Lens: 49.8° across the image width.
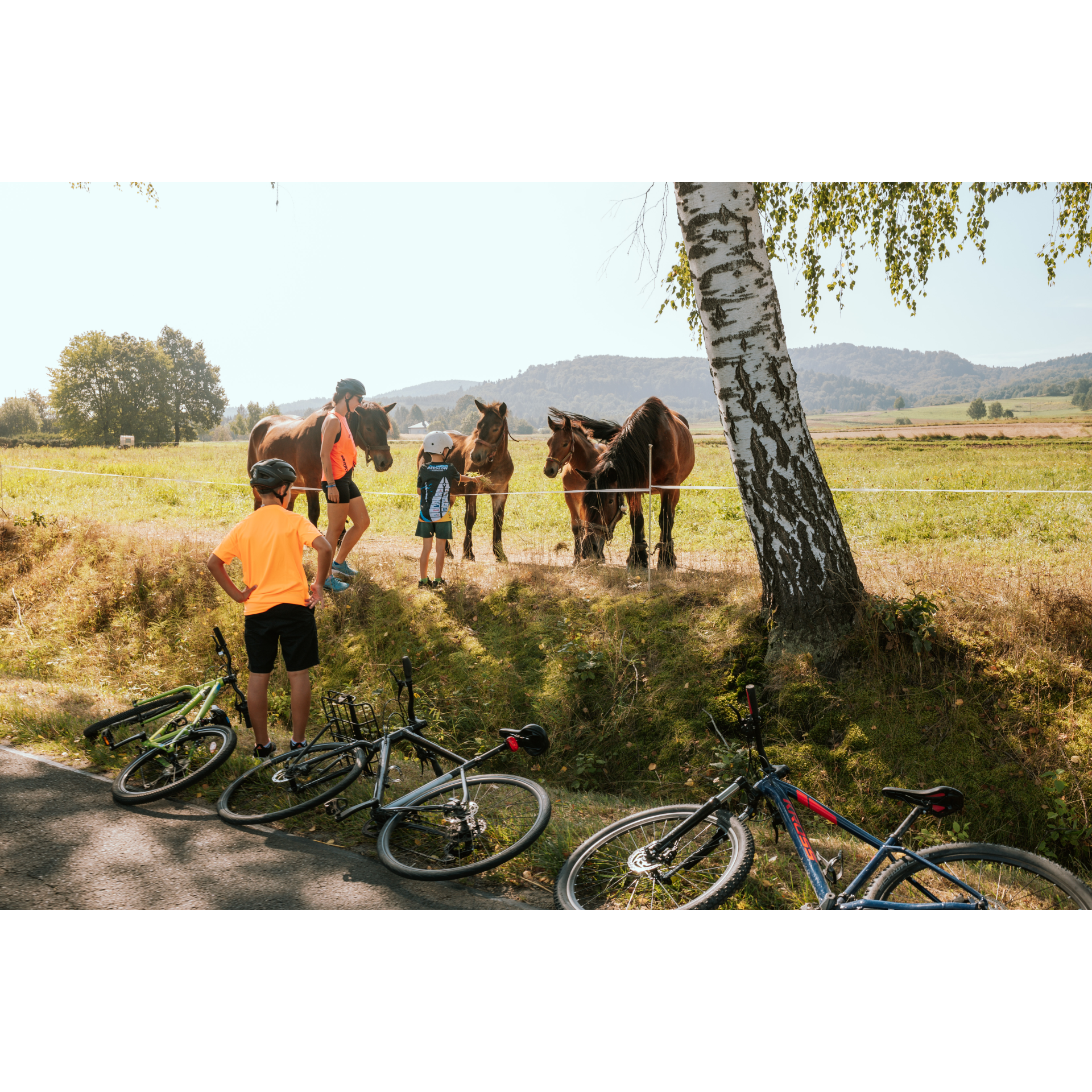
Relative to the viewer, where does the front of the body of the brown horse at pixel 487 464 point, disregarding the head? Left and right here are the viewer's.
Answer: facing the viewer and to the right of the viewer

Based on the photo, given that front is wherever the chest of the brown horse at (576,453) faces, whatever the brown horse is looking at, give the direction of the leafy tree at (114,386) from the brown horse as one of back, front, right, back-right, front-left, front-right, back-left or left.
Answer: right

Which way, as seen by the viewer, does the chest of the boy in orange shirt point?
away from the camera

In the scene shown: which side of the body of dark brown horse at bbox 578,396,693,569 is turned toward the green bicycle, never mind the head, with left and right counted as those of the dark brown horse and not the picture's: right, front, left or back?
front

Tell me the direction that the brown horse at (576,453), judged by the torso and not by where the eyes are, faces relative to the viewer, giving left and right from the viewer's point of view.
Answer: facing the viewer and to the left of the viewer

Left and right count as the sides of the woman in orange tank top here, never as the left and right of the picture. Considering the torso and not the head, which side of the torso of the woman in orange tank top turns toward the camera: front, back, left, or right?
right

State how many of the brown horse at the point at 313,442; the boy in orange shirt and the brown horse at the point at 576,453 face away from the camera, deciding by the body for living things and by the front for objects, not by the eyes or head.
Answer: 1

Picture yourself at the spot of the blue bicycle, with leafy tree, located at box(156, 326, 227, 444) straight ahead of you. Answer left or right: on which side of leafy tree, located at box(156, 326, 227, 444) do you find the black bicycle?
left

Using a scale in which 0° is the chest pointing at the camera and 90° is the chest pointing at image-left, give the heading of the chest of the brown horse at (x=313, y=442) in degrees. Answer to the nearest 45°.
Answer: approximately 315°

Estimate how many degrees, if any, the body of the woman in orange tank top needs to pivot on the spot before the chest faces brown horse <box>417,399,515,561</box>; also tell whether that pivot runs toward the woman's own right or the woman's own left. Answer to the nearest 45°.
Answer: approximately 45° to the woman's own left

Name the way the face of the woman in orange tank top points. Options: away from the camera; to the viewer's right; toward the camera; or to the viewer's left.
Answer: to the viewer's right

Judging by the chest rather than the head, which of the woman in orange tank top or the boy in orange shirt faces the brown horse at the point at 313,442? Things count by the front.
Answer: the boy in orange shirt

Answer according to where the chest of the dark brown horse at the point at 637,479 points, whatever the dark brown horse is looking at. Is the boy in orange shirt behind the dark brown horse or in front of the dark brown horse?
in front

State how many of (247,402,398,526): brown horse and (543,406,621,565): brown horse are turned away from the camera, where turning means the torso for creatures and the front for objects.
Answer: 0

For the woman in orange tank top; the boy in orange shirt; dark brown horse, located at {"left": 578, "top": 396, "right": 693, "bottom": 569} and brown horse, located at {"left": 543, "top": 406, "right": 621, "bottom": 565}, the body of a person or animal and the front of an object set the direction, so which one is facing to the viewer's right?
the woman in orange tank top
